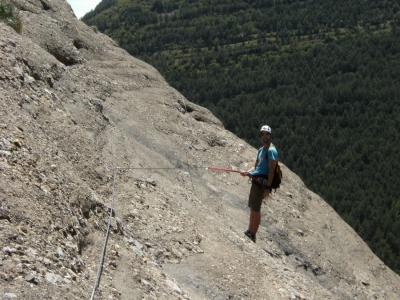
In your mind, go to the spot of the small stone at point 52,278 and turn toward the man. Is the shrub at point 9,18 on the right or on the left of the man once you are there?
left

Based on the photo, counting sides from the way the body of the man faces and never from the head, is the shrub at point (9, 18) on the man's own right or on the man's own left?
on the man's own right

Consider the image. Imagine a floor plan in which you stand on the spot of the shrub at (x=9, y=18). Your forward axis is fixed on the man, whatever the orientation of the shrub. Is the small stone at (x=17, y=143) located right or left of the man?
right

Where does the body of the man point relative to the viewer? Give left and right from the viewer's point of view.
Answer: facing the viewer and to the left of the viewer

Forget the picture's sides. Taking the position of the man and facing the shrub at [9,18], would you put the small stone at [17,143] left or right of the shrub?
left

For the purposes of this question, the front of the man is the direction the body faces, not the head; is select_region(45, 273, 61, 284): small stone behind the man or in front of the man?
in front

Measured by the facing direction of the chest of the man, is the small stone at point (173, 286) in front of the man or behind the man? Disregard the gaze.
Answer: in front
